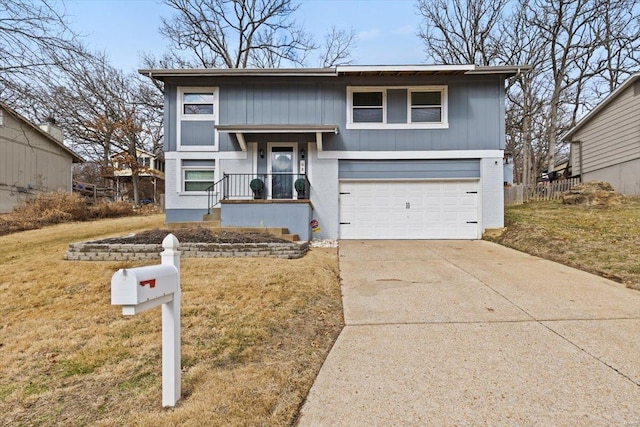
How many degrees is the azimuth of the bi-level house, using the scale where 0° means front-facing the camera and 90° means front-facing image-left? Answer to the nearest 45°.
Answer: approximately 0°

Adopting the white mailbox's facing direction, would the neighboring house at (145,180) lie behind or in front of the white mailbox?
behind

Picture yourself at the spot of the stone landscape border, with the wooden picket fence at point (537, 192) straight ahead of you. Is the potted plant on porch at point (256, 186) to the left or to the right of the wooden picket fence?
left

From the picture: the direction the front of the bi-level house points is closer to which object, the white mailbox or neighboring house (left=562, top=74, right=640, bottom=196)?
the white mailbox

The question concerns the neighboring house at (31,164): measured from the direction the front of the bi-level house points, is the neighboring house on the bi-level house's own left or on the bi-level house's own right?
on the bi-level house's own right

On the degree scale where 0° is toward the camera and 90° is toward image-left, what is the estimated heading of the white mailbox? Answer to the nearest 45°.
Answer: approximately 45°

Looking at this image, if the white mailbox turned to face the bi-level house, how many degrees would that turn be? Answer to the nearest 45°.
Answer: approximately 180°

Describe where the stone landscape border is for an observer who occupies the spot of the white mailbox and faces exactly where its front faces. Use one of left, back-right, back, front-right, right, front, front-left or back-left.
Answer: back-right
